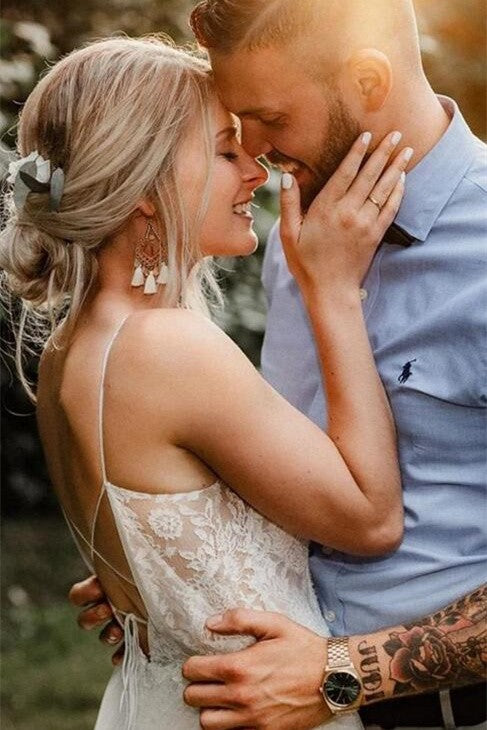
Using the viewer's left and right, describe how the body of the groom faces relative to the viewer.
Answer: facing the viewer and to the left of the viewer

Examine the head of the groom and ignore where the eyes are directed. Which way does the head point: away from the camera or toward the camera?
toward the camera

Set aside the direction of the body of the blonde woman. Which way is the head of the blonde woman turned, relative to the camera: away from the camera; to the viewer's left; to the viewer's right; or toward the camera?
to the viewer's right
